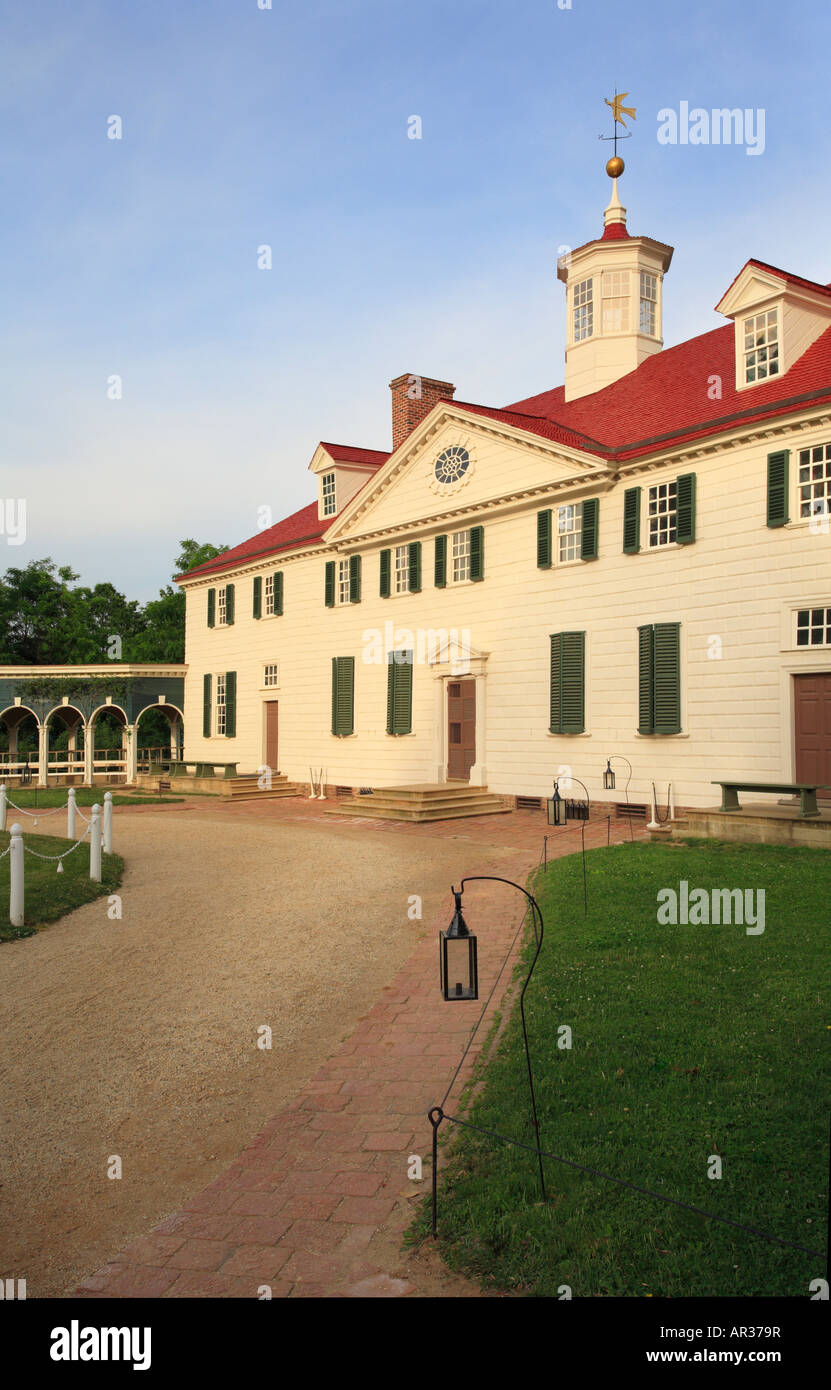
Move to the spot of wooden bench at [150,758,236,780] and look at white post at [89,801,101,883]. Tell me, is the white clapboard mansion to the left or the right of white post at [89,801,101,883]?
left

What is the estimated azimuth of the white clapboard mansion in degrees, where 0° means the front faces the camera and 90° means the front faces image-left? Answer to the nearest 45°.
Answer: approximately 45°

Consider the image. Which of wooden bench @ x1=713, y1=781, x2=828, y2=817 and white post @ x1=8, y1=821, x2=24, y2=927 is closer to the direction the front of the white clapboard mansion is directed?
the white post

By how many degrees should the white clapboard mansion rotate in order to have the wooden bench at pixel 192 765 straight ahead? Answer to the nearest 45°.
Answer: approximately 90° to its right

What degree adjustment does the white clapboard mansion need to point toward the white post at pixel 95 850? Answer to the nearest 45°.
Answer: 0° — it already faces it

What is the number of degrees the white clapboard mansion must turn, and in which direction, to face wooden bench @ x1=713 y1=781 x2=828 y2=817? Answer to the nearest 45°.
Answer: approximately 45° to its left

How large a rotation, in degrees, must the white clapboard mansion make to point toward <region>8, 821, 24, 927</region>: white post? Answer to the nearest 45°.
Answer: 0° — it already faces it
